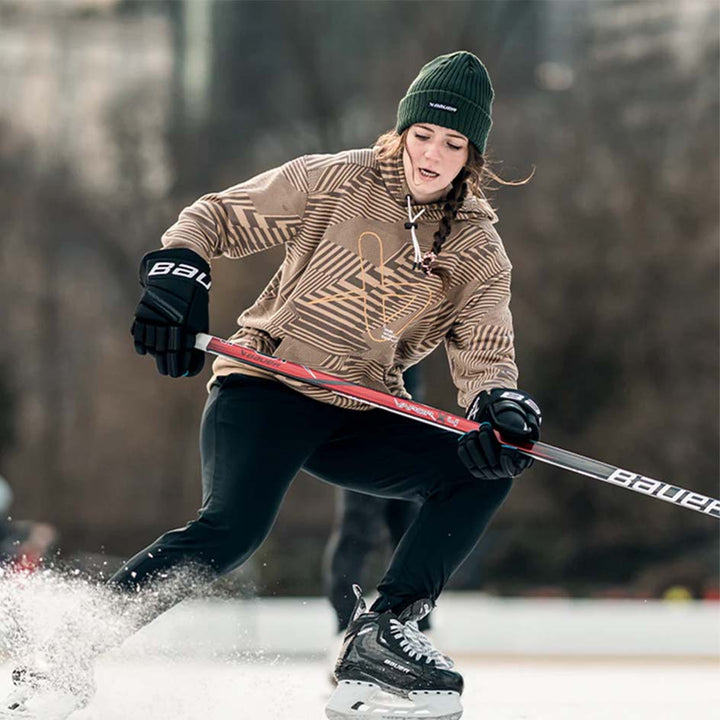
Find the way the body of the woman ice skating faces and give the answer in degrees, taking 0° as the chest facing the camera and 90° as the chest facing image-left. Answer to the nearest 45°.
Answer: approximately 315°

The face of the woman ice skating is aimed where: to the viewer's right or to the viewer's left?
to the viewer's left

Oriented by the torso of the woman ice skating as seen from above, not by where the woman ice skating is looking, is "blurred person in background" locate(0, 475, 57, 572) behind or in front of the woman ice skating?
behind
